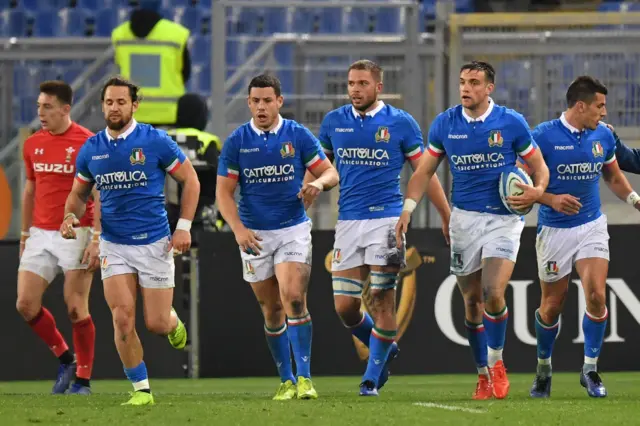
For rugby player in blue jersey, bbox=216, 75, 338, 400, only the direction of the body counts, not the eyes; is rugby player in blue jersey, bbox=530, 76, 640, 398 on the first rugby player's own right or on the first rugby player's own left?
on the first rugby player's own left

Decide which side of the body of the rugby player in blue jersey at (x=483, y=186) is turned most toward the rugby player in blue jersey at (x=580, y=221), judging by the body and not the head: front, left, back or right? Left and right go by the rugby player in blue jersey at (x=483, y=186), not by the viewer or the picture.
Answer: left

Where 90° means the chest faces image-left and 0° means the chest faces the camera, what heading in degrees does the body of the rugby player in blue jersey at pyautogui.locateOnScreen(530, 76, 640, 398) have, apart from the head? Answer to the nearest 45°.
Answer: approximately 0°

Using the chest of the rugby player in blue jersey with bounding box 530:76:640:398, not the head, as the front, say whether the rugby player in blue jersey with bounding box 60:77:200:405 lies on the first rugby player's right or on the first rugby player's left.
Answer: on the first rugby player's right

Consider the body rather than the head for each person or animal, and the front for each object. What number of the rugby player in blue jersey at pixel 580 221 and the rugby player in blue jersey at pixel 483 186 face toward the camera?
2

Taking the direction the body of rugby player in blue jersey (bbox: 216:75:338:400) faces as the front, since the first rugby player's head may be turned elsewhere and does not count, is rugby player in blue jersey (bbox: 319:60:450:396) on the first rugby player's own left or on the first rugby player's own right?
on the first rugby player's own left

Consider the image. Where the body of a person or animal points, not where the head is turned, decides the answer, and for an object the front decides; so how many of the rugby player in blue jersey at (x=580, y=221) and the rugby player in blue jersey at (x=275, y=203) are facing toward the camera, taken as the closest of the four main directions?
2

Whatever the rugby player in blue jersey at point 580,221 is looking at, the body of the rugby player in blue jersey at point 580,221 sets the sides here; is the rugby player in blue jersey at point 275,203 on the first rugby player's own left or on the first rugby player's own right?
on the first rugby player's own right

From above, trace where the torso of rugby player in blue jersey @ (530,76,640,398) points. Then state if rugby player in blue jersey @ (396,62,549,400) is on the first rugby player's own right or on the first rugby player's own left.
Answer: on the first rugby player's own right
